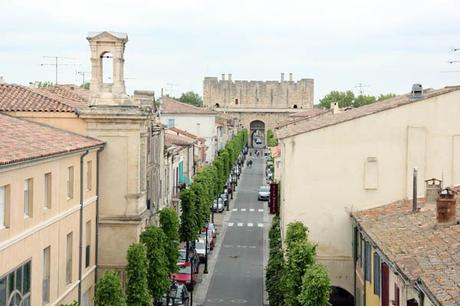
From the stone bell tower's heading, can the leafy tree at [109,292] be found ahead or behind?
ahead

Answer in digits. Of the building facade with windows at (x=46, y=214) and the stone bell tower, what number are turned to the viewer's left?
0

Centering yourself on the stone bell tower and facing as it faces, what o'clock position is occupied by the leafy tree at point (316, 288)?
The leafy tree is roughly at 11 o'clock from the stone bell tower.

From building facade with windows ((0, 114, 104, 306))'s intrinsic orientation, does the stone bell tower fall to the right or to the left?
on its left

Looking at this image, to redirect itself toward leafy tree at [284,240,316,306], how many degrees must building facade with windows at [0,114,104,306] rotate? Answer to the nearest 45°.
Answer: approximately 45° to its left

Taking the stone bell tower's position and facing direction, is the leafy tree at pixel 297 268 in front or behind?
in front

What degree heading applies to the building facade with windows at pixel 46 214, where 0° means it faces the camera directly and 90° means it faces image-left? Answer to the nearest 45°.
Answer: approximately 315°
